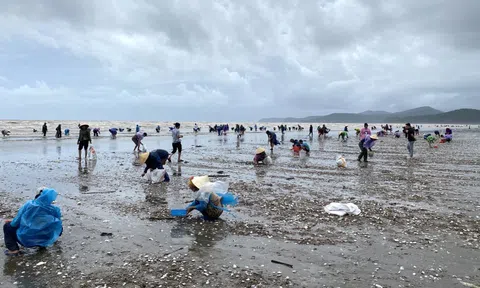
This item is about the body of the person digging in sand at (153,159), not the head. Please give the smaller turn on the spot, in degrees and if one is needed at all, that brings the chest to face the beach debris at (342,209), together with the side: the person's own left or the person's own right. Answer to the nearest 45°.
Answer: approximately 135° to the person's own left

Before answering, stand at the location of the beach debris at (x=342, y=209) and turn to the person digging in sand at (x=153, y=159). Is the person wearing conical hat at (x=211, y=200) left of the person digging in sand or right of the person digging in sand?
left

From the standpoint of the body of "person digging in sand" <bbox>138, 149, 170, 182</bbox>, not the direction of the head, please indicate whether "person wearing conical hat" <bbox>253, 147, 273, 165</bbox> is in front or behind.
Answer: behind

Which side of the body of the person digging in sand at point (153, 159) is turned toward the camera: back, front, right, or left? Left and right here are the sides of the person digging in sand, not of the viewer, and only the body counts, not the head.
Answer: left

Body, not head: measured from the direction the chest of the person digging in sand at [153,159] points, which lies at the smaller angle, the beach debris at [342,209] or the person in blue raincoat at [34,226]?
the person in blue raincoat

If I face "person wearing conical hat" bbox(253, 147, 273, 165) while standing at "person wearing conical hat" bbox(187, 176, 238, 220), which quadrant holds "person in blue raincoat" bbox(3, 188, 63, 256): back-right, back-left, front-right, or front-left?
back-left

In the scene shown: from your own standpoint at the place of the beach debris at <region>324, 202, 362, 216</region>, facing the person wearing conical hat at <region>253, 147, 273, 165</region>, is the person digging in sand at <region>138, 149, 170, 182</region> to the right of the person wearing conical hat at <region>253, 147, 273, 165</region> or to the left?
left

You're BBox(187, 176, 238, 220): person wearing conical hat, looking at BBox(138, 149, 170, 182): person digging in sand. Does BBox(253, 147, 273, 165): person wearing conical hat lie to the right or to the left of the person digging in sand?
right

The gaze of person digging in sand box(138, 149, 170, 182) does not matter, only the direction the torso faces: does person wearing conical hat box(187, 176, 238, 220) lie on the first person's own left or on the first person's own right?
on the first person's own left

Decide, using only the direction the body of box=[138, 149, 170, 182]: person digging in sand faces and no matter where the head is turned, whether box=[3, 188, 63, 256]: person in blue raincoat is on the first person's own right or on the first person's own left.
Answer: on the first person's own left
